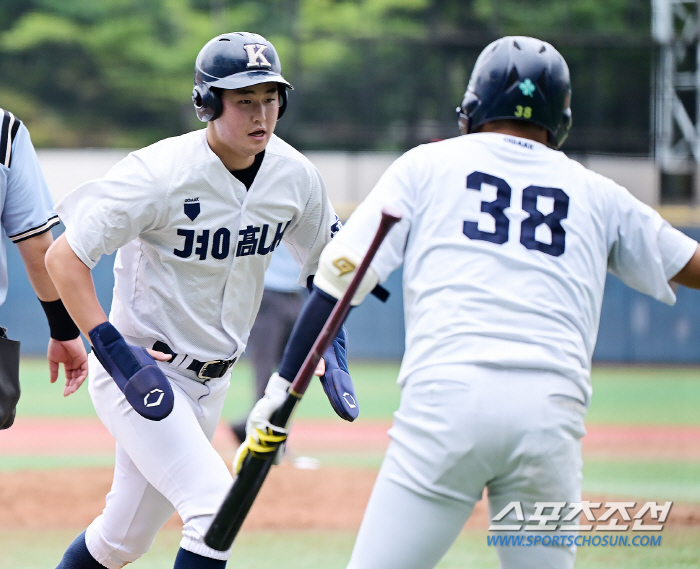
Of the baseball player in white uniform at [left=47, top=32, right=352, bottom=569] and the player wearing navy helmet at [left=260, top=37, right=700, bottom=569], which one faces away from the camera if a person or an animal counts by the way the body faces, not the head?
the player wearing navy helmet

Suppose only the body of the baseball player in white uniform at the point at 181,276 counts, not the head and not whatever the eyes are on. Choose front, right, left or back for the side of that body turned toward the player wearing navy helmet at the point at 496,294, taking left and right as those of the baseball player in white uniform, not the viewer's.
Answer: front

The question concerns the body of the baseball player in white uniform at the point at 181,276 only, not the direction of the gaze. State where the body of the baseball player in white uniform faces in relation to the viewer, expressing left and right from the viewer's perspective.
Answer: facing the viewer and to the right of the viewer

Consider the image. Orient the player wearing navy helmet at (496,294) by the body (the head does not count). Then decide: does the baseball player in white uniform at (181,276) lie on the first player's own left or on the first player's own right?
on the first player's own left

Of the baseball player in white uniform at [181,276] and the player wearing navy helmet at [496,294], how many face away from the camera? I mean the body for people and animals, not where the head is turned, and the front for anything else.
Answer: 1

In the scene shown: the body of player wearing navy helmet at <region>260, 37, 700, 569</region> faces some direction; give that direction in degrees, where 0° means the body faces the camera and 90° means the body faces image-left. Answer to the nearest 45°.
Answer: approximately 180°
